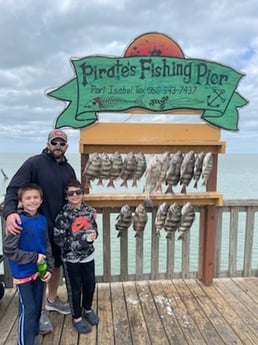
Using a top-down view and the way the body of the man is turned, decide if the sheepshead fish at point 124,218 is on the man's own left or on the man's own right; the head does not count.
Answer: on the man's own left

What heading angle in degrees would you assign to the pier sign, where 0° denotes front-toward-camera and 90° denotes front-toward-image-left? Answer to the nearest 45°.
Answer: approximately 0°

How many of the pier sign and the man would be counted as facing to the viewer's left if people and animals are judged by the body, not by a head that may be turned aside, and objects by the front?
0

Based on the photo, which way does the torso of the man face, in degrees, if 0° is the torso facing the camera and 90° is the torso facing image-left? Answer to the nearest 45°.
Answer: approximately 315°
